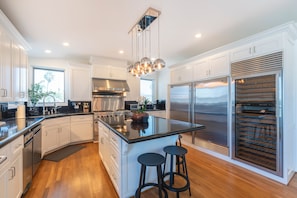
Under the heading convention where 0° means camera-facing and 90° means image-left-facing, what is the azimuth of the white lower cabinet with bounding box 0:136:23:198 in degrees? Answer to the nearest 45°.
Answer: approximately 270°

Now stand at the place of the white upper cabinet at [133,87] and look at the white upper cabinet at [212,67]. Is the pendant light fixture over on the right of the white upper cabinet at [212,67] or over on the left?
right

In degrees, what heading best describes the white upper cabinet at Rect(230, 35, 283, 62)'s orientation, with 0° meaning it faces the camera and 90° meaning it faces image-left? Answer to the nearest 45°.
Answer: approximately 45°

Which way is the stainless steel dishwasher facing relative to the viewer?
to the viewer's right

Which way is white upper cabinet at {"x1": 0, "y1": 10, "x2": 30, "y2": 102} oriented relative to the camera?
to the viewer's right

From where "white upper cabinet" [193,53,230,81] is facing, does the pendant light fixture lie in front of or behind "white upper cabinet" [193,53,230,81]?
in front

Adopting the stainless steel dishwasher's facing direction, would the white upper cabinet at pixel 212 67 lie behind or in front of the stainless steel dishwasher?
in front

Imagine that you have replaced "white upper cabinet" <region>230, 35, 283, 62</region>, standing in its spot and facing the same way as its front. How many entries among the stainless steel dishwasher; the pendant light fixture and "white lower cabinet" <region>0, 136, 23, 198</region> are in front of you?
3

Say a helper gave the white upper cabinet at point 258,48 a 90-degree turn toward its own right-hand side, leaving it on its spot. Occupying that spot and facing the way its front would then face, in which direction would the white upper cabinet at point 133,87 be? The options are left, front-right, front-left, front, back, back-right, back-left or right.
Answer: front-left

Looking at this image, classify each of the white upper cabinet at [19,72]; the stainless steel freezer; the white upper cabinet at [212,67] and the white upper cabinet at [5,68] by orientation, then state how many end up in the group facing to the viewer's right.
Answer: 2

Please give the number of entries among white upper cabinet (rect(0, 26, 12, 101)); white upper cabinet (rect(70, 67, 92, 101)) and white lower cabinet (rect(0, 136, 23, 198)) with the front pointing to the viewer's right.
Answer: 2
